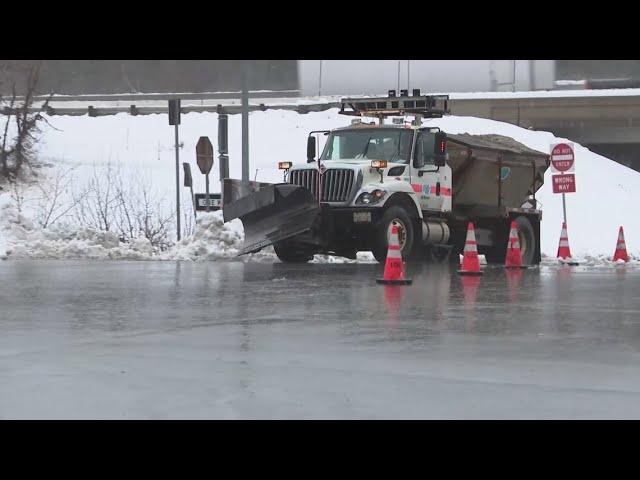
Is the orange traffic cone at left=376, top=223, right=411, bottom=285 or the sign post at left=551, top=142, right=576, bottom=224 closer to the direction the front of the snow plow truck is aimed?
the orange traffic cone

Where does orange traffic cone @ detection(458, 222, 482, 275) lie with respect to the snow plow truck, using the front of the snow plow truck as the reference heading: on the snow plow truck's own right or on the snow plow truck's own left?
on the snow plow truck's own left

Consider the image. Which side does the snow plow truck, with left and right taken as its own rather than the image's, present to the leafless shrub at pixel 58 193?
right

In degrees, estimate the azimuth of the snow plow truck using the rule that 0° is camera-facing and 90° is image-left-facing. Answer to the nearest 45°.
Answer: approximately 45°

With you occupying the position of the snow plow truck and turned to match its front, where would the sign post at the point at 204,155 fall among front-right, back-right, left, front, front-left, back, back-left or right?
right

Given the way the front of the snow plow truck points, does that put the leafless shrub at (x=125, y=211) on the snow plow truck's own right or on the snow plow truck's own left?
on the snow plow truck's own right

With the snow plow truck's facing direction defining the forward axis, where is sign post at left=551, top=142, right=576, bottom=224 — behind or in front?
behind

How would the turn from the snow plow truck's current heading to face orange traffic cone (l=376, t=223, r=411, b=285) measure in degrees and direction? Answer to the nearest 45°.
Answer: approximately 45° to its left

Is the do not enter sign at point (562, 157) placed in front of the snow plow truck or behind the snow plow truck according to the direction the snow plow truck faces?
behind
